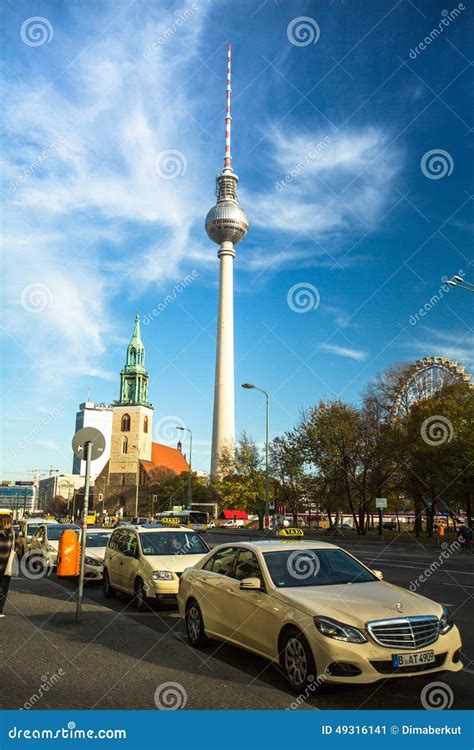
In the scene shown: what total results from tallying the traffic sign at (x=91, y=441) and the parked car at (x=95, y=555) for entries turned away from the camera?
1

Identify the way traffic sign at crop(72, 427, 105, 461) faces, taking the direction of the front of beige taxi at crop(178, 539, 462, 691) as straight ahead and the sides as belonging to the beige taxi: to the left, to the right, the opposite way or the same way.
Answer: the opposite way

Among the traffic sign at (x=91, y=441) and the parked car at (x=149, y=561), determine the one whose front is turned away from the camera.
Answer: the traffic sign

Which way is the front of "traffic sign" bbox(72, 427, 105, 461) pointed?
away from the camera

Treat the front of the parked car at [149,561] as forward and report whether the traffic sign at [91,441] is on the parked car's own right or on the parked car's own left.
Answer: on the parked car's own right

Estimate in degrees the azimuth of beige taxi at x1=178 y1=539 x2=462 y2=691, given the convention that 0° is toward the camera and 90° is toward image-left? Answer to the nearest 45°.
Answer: approximately 315°

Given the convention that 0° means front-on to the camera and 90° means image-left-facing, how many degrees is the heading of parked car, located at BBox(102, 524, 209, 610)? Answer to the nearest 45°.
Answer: approximately 315°

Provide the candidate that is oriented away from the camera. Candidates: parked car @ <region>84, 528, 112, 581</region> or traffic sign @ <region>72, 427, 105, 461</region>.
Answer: the traffic sign

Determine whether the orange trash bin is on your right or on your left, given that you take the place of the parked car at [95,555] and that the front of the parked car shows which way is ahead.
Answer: on your right

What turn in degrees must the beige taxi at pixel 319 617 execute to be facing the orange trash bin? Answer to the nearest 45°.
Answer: approximately 180°

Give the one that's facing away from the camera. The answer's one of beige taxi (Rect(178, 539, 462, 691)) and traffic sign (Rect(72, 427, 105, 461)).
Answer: the traffic sign

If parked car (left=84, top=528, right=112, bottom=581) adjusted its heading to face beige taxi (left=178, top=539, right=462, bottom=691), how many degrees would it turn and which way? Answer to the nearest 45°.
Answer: approximately 45° to its right

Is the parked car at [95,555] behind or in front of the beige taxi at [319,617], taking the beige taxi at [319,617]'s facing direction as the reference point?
behind

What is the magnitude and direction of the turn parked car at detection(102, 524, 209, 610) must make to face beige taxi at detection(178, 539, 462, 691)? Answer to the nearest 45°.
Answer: approximately 45° to its right
